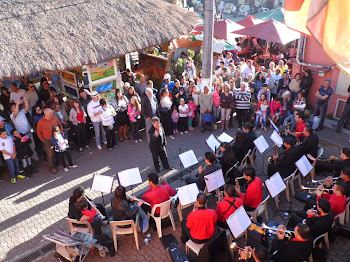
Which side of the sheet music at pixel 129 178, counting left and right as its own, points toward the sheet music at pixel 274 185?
left

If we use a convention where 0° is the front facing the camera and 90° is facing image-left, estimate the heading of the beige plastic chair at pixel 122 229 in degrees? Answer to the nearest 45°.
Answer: approximately 180°

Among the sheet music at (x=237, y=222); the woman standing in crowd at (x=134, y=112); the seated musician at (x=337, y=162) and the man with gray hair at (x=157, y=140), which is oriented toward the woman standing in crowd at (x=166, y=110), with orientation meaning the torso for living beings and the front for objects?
the seated musician

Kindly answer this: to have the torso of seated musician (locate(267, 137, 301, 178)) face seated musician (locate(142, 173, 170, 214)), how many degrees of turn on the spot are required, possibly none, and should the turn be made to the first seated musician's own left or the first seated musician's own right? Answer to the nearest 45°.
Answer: approximately 45° to the first seated musician's own left

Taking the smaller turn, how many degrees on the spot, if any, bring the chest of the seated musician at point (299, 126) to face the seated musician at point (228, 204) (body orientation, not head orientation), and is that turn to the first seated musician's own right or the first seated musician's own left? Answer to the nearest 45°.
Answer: approximately 90° to the first seated musician's own left

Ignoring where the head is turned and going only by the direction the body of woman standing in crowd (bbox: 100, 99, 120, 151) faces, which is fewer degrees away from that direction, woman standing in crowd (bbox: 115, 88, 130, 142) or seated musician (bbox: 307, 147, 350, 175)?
the seated musician

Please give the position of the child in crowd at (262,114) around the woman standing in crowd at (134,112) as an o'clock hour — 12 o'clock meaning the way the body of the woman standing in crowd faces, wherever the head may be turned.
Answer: The child in crowd is roughly at 9 o'clock from the woman standing in crowd.

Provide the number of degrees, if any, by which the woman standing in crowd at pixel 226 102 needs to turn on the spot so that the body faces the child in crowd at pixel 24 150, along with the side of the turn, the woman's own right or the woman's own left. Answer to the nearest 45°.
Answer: approximately 45° to the woman's own right

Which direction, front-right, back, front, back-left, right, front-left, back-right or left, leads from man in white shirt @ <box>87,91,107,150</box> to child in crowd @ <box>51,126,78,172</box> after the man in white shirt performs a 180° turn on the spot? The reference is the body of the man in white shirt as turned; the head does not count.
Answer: left

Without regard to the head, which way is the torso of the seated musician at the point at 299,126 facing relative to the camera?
to the viewer's left

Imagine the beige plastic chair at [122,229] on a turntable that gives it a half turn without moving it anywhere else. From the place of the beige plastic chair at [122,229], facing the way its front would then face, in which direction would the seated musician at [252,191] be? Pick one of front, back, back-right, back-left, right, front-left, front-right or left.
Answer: left

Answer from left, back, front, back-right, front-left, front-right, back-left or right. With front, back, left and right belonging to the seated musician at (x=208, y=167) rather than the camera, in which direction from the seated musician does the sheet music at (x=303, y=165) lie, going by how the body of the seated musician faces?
back

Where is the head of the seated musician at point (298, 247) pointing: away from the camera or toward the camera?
away from the camera
